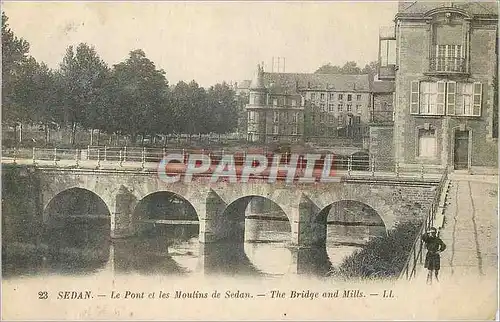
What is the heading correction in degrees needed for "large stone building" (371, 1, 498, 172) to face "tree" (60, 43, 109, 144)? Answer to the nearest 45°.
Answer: approximately 90° to its right

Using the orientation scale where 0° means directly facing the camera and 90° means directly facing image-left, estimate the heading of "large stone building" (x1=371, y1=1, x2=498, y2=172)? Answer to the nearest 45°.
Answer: approximately 0°

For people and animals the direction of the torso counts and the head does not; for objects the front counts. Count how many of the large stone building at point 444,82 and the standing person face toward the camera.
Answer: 2

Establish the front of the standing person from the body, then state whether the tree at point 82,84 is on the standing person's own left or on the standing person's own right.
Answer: on the standing person's own right

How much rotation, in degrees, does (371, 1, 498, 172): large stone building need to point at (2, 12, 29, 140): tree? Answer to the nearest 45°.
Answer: approximately 45° to its right
